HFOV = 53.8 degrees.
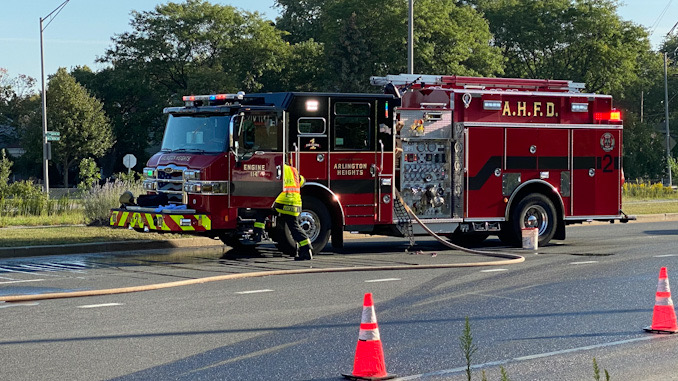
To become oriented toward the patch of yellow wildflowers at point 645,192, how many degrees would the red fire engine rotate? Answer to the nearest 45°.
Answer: approximately 180°

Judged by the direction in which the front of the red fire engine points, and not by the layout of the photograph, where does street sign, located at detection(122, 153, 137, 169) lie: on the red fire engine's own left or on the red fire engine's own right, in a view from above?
on the red fire engine's own right

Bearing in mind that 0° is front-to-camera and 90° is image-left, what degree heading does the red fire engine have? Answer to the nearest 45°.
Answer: approximately 45°

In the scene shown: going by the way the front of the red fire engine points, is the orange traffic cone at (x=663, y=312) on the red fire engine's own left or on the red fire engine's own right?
on the red fire engine's own left

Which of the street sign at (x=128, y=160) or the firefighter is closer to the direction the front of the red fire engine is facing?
the firefighter

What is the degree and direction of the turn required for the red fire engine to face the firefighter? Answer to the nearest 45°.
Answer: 0° — it already faces them

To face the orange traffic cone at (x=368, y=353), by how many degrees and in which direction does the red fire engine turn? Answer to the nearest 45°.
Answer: approximately 45° to its left
